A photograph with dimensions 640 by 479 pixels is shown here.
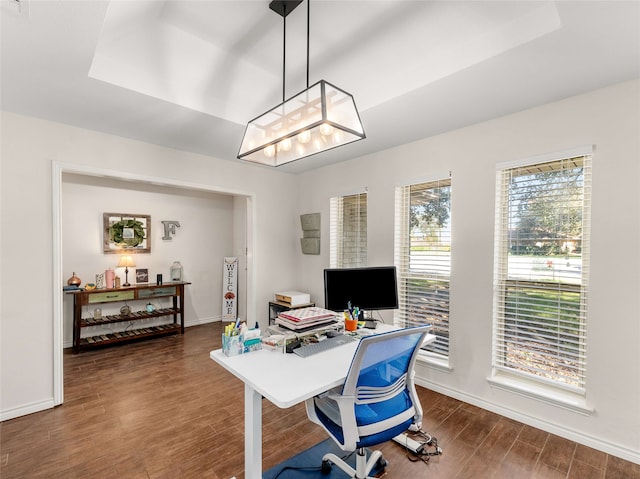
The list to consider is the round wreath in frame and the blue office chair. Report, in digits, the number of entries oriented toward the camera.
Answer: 1

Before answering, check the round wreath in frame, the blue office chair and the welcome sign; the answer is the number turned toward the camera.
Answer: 2

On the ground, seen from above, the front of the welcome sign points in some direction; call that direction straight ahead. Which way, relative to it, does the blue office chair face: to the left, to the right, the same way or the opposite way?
the opposite way

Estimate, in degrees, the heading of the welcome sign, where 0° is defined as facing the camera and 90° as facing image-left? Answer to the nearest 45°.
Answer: approximately 0°

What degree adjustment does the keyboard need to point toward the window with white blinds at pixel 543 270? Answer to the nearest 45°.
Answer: approximately 45° to its left

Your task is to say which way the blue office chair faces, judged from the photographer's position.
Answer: facing away from the viewer and to the left of the viewer

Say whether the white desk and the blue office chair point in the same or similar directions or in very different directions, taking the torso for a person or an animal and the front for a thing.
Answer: very different directions
